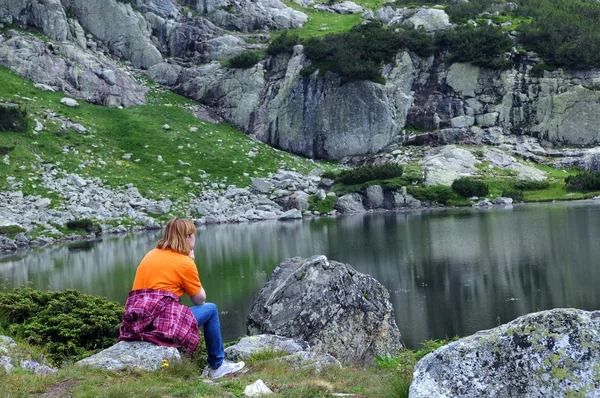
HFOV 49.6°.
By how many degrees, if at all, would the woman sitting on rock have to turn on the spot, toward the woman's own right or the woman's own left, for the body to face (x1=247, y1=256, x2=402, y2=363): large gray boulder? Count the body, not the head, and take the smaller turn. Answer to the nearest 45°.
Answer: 0° — they already face it

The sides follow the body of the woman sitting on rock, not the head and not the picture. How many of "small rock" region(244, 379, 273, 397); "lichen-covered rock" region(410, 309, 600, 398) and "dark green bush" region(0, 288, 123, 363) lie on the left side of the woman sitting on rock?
1

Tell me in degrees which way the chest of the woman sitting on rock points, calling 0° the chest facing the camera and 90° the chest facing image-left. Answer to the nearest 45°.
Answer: approximately 225°

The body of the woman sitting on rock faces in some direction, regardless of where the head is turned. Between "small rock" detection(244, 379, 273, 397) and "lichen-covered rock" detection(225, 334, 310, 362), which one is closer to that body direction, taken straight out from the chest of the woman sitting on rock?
the lichen-covered rock

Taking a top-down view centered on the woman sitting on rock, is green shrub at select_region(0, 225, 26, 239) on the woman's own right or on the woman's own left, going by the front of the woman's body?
on the woman's own left

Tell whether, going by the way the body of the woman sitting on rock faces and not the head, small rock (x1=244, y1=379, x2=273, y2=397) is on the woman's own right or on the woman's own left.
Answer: on the woman's own right

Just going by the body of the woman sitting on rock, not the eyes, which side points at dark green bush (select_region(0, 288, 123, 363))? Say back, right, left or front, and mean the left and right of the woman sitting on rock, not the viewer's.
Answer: left

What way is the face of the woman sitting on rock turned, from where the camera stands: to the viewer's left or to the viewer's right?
to the viewer's right
